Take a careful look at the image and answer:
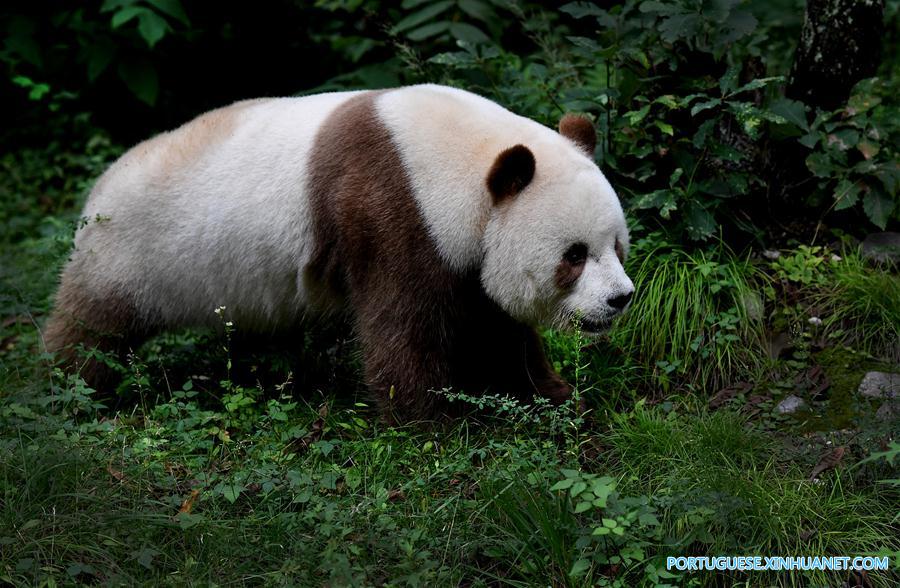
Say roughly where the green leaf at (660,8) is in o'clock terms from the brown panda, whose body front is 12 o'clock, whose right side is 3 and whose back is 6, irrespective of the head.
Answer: The green leaf is roughly at 11 o'clock from the brown panda.

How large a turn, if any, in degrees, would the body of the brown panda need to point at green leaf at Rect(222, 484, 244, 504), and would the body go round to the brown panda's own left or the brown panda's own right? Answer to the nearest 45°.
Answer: approximately 135° to the brown panda's own right

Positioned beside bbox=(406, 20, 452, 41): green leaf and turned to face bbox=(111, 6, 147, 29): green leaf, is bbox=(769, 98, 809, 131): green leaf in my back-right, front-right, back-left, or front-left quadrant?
back-left

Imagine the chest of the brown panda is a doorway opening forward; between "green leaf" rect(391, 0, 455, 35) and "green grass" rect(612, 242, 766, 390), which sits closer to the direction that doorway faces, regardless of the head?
the green grass

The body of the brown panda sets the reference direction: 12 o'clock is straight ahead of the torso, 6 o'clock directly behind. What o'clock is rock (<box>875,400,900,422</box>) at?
The rock is roughly at 1 o'clock from the brown panda.

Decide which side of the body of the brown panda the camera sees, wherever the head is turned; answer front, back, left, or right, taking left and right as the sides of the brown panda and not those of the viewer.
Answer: right

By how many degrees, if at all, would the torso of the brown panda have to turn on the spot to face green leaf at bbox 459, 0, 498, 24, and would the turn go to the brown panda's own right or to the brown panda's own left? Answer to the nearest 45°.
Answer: approximately 90° to the brown panda's own left

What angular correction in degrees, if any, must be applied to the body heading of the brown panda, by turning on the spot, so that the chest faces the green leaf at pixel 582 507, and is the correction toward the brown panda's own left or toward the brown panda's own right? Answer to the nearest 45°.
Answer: approximately 90° to the brown panda's own right

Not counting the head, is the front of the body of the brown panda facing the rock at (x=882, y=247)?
yes

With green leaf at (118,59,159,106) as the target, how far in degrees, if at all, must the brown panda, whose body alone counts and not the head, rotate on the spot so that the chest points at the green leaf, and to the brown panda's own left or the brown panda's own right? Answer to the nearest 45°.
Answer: approximately 135° to the brown panda's own left

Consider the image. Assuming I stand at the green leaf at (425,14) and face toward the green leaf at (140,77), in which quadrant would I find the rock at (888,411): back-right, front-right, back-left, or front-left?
back-left
